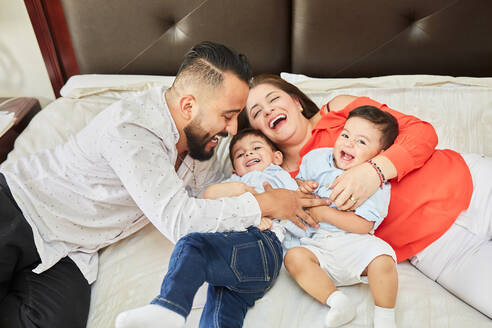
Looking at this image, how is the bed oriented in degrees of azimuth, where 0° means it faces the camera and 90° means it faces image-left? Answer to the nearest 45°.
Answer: approximately 0°

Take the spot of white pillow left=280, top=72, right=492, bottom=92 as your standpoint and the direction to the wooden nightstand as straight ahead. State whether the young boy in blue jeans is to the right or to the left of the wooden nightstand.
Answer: left

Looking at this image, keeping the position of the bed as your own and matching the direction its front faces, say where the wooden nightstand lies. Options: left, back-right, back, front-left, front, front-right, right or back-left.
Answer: right
